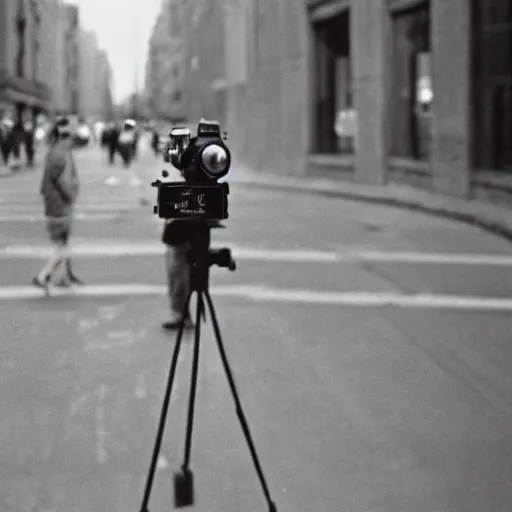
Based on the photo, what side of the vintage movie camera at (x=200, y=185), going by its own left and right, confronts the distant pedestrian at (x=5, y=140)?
back

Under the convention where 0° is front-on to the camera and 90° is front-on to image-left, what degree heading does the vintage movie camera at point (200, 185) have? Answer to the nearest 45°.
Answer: approximately 0°

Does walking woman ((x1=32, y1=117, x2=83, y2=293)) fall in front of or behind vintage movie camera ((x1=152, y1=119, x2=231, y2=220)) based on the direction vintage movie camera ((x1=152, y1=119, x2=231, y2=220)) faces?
behind

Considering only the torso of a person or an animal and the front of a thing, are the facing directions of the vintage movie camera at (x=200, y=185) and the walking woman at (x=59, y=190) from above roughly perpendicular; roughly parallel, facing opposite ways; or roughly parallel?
roughly perpendicular

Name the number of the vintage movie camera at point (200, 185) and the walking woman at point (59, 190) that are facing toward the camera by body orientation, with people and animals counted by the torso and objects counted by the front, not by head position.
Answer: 1
